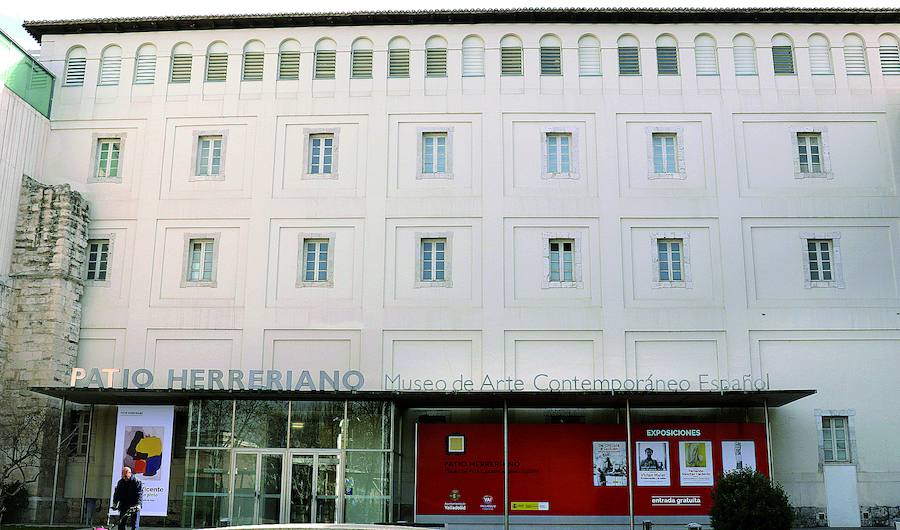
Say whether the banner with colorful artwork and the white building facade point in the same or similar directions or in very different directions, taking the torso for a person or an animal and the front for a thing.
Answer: same or similar directions

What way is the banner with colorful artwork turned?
toward the camera

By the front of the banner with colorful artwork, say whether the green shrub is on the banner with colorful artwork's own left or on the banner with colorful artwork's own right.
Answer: on the banner with colorful artwork's own left

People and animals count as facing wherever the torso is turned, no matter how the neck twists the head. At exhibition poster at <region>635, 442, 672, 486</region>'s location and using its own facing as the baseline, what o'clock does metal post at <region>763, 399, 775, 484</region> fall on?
The metal post is roughly at 9 o'clock from the exhibition poster.

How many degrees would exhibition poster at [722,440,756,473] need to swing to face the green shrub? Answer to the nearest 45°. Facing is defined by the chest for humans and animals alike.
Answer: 0° — it already faces it

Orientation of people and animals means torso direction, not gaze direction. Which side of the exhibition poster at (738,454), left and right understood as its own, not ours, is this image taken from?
front

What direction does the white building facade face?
toward the camera

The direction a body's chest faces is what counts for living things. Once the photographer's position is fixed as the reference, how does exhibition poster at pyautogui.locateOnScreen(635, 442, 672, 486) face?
facing the viewer

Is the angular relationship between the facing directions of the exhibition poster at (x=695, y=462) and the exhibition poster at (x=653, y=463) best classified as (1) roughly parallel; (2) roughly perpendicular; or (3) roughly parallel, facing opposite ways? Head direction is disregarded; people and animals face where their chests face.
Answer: roughly parallel

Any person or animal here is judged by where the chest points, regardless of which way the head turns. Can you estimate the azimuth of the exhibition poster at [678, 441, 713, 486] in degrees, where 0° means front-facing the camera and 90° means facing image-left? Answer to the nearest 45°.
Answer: approximately 0°

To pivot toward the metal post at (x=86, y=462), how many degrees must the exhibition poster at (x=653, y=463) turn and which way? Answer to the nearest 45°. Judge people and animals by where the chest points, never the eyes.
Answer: approximately 90° to its right
